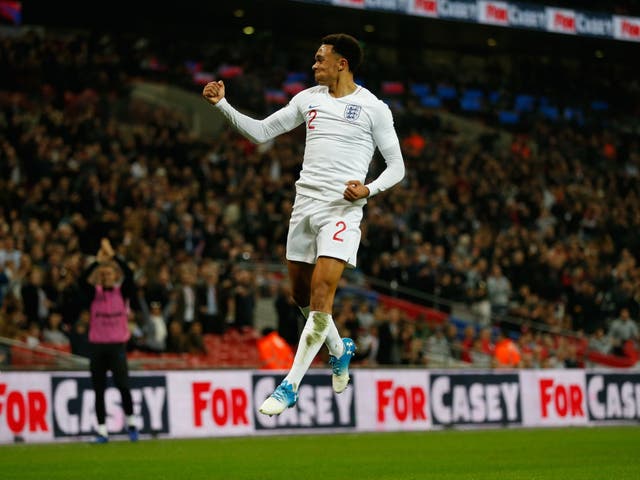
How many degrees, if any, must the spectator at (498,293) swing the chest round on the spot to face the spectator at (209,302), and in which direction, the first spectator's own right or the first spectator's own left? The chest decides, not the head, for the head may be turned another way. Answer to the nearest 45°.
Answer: approximately 45° to the first spectator's own right

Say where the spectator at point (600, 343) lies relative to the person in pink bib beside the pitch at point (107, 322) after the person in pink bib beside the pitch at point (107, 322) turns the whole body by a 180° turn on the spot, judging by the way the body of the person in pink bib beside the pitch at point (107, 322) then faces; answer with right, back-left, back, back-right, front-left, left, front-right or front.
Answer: front-right

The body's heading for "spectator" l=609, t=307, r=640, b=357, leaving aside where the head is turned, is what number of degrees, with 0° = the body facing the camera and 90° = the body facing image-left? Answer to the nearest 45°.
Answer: approximately 0°

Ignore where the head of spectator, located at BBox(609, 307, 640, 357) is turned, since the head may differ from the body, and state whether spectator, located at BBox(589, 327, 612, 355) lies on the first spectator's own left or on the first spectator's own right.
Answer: on the first spectator's own right

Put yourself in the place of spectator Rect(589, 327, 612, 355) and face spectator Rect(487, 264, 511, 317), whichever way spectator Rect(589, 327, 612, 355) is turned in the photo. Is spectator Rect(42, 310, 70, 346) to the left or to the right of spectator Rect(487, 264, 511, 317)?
left

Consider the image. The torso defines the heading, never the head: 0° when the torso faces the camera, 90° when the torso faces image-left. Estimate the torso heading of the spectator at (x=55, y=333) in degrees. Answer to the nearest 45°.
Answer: approximately 0°

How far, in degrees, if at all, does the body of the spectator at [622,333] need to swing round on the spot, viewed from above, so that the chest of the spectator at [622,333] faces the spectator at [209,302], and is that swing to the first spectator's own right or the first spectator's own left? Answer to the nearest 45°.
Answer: approximately 45° to the first spectator's own right
